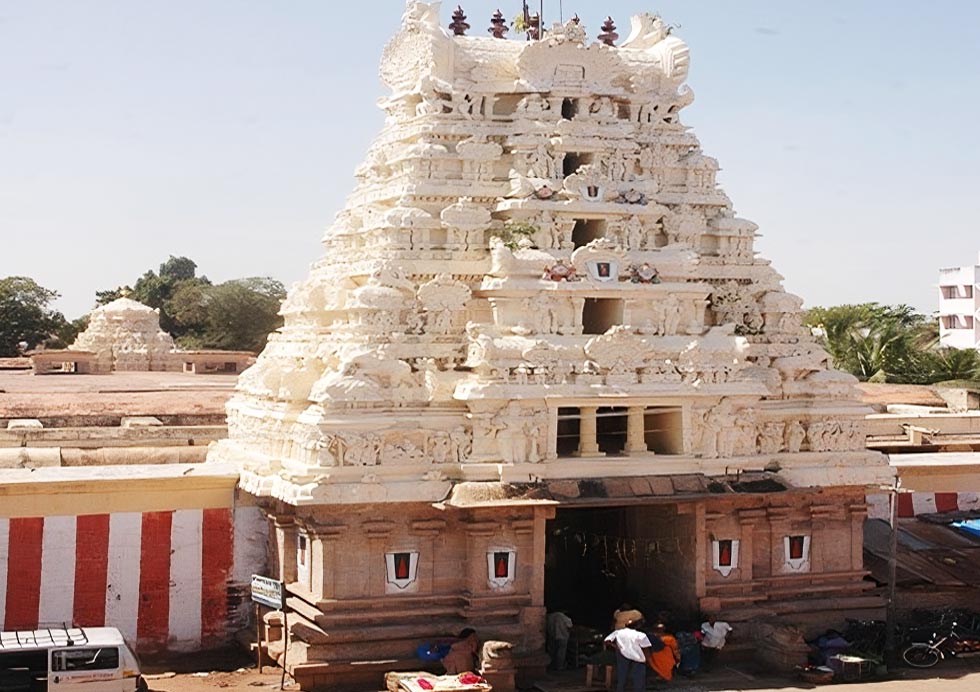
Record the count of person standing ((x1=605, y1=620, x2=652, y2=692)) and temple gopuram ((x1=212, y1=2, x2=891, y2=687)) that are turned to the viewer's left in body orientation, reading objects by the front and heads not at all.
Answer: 0

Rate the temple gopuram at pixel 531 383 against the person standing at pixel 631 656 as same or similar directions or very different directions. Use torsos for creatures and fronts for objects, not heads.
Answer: very different directions

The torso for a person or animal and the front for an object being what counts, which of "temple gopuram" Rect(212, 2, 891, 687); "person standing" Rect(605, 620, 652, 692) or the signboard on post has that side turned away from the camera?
the person standing

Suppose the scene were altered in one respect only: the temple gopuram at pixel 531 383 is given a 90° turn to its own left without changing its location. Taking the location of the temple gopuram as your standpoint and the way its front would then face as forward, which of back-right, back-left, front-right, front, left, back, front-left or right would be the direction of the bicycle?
front

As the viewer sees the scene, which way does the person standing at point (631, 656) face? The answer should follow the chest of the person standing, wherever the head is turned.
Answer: away from the camera

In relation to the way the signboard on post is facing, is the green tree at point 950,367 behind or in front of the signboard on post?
behind

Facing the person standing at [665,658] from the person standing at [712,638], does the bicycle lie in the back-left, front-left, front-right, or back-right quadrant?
back-left
